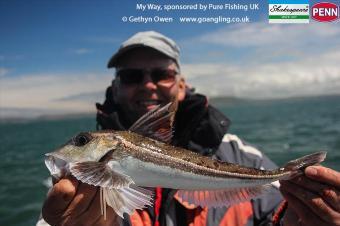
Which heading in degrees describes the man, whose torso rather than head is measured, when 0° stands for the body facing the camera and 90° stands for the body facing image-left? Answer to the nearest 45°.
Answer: approximately 0°

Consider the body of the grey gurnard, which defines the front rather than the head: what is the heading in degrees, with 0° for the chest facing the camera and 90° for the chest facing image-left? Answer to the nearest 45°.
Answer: approximately 90°
